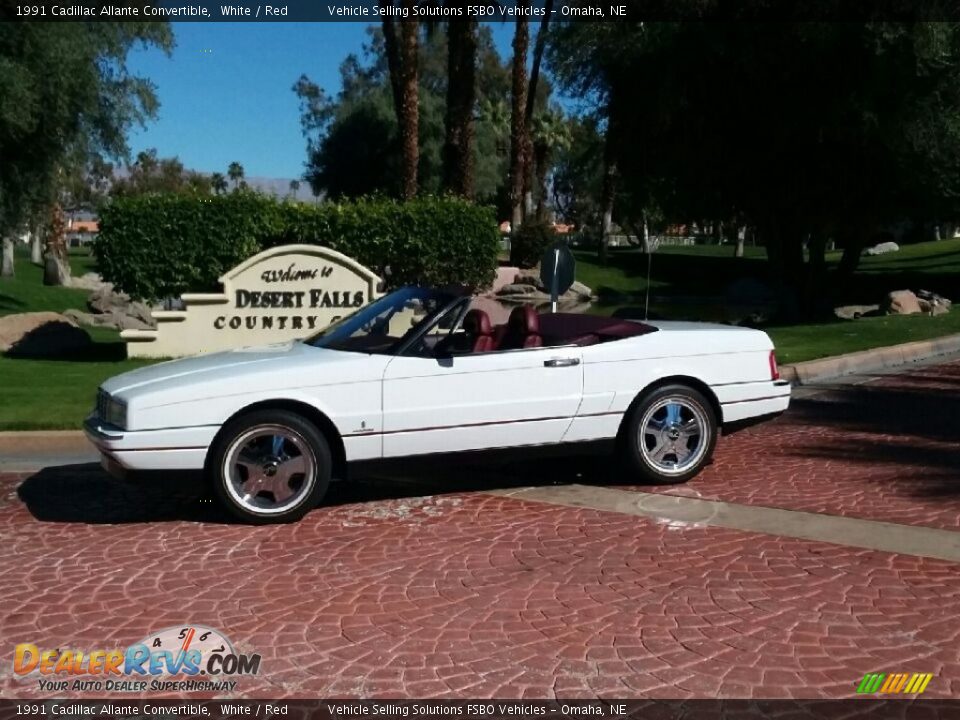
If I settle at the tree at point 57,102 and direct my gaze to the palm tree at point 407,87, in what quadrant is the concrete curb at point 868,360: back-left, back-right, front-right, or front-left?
front-right

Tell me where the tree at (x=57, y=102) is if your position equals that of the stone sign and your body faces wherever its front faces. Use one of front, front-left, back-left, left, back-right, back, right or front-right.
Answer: back-right

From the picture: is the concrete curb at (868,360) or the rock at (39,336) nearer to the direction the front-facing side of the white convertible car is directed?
the rock

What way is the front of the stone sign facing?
toward the camera

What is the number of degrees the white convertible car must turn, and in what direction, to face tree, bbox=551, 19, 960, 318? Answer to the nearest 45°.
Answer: approximately 135° to its right

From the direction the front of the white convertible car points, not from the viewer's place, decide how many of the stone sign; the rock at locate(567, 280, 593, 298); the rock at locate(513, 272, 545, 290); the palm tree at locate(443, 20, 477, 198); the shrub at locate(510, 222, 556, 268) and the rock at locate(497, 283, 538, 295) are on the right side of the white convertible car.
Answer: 6

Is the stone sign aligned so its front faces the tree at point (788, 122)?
no

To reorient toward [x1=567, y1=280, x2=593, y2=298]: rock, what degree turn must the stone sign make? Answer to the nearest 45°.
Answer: approximately 135° to its left

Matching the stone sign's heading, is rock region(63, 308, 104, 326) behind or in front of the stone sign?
behind

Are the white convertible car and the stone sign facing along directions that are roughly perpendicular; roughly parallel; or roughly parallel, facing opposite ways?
roughly perpendicular

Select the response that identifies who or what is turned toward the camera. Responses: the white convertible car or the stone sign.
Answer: the stone sign

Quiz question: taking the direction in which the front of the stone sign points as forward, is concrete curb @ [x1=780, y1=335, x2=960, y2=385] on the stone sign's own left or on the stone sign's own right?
on the stone sign's own left

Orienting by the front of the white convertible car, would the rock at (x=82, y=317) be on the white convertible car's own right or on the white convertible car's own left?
on the white convertible car's own right

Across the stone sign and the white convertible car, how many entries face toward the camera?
1

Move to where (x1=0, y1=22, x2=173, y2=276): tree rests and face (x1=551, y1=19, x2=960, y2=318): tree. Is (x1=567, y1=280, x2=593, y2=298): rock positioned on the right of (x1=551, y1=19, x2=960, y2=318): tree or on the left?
left

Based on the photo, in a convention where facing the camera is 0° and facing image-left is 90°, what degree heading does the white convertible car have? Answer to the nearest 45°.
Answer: approximately 90°

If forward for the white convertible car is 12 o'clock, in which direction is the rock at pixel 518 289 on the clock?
The rock is roughly at 3 o'clock from the white convertible car.

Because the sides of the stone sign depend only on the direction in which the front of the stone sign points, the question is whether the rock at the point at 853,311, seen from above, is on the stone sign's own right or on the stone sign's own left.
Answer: on the stone sign's own left
